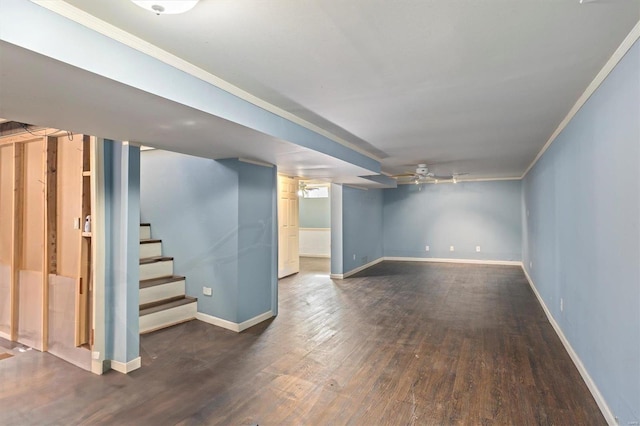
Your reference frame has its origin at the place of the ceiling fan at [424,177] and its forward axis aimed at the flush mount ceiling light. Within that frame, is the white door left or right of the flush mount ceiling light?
right

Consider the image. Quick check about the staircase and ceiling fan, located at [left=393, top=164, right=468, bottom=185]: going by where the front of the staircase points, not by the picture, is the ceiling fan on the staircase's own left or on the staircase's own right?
on the staircase's own left

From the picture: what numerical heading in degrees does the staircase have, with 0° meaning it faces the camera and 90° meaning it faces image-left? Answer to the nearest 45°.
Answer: approximately 315°

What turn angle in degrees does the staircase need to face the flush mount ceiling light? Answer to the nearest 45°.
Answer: approximately 45° to its right
